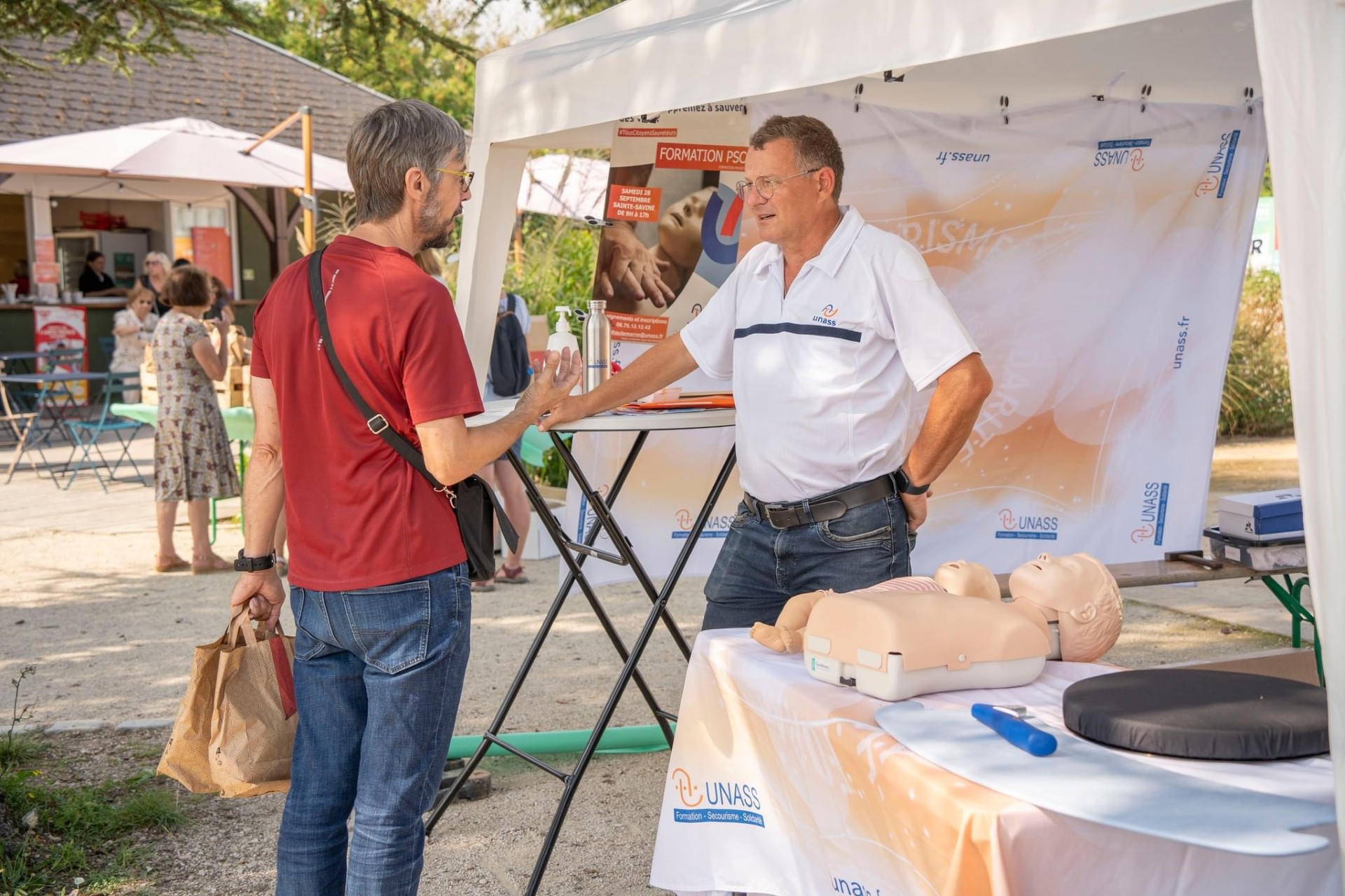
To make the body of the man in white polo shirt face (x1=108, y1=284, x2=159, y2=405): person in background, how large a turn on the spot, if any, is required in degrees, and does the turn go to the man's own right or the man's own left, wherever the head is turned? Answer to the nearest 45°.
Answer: approximately 90° to the man's own right

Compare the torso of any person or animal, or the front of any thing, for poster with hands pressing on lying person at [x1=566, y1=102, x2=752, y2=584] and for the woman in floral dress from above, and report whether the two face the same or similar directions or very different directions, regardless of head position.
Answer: very different directions

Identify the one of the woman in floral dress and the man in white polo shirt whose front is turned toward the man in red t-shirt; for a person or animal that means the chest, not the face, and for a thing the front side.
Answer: the man in white polo shirt

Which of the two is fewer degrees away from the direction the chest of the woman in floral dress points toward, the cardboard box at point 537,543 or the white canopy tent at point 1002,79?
the cardboard box

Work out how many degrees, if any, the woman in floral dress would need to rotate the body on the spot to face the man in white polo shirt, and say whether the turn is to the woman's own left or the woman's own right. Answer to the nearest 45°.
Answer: approximately 135° to the woman's own right

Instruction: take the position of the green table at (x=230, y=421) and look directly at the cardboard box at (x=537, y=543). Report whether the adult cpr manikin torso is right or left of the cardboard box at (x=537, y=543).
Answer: right

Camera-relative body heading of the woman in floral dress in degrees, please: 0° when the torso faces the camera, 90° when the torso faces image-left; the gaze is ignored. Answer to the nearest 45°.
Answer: approximately 225°

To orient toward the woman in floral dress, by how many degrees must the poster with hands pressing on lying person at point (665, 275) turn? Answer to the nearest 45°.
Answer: approximately 135° to its right

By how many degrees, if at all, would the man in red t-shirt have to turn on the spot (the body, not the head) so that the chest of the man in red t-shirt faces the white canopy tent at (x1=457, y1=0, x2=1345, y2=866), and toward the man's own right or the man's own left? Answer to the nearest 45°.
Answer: approximately 45° to the man's own right

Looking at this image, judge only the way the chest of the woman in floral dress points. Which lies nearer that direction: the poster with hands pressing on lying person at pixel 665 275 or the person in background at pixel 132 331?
the person in background

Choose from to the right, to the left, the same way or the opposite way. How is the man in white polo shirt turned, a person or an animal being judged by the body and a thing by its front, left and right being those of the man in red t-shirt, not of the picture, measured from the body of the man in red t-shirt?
the opposite way
